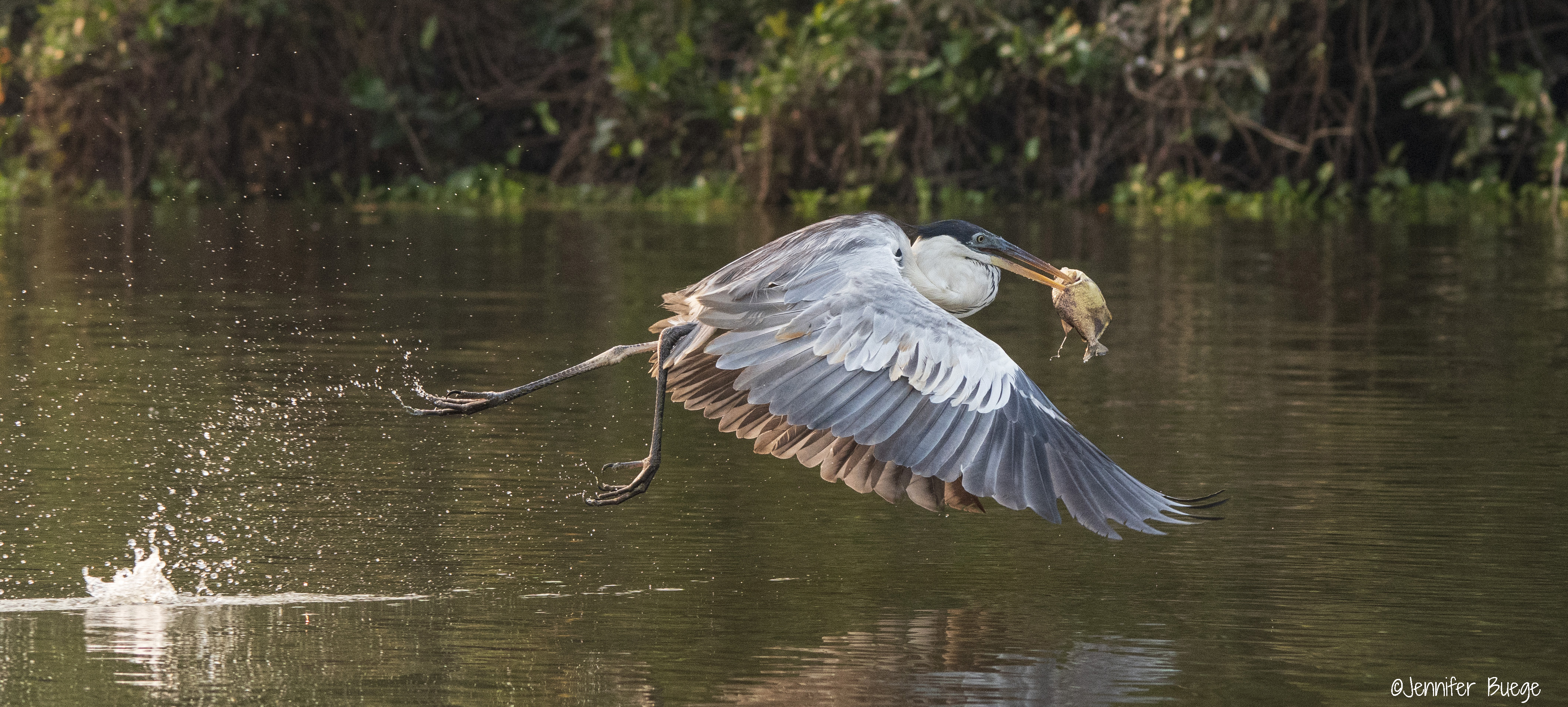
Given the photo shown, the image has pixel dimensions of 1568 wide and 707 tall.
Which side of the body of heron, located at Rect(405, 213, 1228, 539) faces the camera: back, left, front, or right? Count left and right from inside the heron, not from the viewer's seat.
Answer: right
